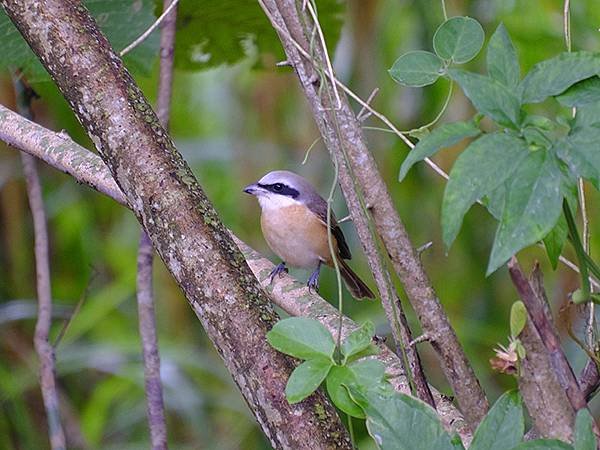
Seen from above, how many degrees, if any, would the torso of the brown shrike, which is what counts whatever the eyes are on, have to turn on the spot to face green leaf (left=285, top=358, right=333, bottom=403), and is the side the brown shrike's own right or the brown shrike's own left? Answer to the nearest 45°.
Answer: approximately 45° to the brown shrike's own left

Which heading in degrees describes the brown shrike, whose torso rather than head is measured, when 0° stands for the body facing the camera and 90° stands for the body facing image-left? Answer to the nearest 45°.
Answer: approximately 45°

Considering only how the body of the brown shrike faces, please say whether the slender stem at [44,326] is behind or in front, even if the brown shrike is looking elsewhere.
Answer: in front

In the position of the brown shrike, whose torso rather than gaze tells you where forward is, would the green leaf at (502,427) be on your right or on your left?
on your left

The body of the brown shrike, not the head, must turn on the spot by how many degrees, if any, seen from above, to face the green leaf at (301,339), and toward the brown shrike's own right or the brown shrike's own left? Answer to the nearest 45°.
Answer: approximately 45° to the brown shrike's own left

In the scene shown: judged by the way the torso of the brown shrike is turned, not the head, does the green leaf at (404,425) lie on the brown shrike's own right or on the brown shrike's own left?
on the brown shrike's own left
